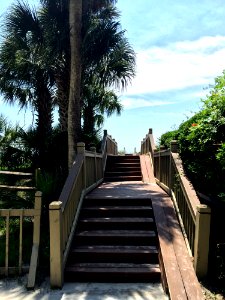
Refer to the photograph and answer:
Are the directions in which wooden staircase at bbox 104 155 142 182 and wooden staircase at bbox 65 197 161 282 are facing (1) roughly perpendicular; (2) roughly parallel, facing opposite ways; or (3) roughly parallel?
roughly parallel

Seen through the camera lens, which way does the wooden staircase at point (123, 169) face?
facing the viewer

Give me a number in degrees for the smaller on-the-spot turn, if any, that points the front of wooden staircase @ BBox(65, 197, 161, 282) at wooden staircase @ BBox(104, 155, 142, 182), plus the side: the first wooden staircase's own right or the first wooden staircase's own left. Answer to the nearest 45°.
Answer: approximately 180°

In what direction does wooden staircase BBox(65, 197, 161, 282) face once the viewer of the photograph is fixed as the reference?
facing the viewer

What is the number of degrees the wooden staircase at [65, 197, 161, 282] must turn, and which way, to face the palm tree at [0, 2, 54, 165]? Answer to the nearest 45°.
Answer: approximately 135° to its right

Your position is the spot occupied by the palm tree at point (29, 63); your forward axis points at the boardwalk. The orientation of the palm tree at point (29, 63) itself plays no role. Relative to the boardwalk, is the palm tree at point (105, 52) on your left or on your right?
left

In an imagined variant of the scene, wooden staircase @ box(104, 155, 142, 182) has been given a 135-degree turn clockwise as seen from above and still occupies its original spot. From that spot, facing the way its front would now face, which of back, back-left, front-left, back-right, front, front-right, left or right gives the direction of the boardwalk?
back-left

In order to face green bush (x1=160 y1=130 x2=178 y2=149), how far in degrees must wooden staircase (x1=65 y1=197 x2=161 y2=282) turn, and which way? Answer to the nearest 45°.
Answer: approximately 135° to its left

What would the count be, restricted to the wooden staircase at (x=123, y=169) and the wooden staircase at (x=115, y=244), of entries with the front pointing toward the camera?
2

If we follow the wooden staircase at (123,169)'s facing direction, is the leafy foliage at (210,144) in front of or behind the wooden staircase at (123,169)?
in front
